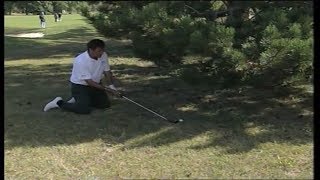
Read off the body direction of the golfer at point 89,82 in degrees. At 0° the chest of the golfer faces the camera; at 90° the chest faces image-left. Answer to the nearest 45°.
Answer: approximately 315°

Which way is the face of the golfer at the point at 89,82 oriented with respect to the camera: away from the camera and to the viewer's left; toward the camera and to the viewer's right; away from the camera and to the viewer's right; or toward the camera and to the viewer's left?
toward the camera and to the viewer's right
